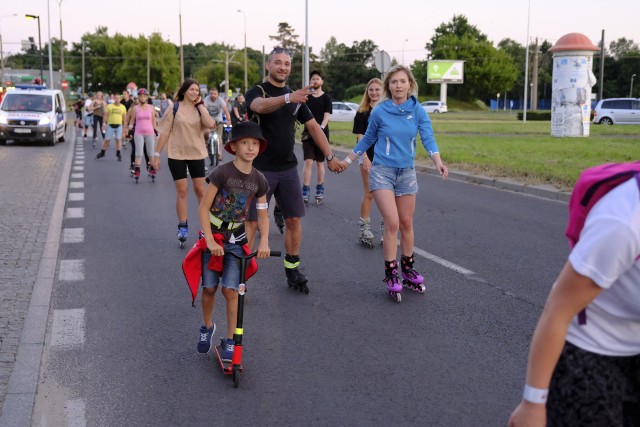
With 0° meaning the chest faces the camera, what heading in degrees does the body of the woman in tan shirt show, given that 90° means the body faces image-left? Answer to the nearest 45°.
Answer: approximately 0°

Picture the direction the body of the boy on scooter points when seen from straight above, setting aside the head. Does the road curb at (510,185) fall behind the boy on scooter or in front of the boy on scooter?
behind

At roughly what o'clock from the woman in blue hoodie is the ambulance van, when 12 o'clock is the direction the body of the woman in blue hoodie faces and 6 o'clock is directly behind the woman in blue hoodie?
The ambulance van is roughly at 5 o'clock from the woman in blue hoodie.

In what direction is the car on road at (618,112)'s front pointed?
to the viewer's right

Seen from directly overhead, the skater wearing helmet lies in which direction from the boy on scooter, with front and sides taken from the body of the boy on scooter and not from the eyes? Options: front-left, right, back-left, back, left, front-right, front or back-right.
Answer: back

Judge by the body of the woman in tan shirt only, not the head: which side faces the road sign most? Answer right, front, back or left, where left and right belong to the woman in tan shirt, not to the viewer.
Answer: back

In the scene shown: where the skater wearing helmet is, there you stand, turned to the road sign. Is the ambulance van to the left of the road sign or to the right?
left

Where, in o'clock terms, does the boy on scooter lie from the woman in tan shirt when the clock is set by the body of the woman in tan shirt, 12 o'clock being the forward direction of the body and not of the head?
The boy on scooter is roughly at 12 o'clock from the woman in tan shirt.

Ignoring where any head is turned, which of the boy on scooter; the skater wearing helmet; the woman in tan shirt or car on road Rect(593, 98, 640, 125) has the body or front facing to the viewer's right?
the car on road

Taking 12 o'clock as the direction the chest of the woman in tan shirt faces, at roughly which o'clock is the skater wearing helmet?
The skater wearing helmet is roughly at 6 o'clock from the woman in tan shirt.

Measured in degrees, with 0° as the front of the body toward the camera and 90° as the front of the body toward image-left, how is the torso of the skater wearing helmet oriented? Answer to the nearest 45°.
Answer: approximately 0°
